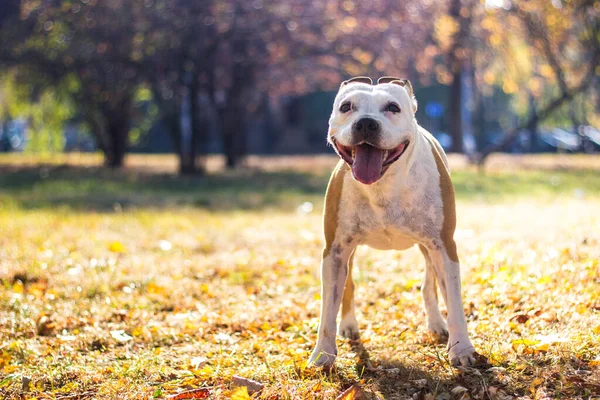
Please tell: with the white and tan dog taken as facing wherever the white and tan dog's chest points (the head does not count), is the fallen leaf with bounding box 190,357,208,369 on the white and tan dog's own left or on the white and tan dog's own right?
on the white and tan dog's own right

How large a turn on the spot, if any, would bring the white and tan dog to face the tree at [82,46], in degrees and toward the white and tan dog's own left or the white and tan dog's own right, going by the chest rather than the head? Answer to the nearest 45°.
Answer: approximately 135° to the white and tan dog's own right

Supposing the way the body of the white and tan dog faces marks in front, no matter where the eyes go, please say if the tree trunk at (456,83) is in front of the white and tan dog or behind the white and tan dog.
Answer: behind

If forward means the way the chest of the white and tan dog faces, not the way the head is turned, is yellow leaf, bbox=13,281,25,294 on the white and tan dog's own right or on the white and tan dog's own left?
on the white and tan dog's own right

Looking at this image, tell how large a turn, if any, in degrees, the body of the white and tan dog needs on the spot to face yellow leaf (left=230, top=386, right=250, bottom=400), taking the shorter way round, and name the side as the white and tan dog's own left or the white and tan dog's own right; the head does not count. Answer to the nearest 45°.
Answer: approximately 45° to the white and tan dog's own right

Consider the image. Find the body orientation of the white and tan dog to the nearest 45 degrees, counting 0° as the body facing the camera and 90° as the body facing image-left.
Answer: approximately 0°

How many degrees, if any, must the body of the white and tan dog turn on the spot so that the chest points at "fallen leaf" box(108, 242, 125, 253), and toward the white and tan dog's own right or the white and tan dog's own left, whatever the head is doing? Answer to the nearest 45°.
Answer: approximately 135° to the white and tan dog's own right

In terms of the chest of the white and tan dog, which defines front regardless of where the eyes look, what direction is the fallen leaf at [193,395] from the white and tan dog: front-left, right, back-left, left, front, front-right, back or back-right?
front-right

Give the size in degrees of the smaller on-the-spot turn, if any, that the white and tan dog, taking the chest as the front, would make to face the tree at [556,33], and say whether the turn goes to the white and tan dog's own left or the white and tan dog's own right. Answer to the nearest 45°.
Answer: approximately 180°

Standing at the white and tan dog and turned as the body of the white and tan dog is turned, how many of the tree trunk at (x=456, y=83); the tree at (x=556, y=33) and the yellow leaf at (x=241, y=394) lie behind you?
2

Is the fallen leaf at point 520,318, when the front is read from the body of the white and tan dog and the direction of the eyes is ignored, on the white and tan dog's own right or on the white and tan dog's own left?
on the white and tan dog's own left
